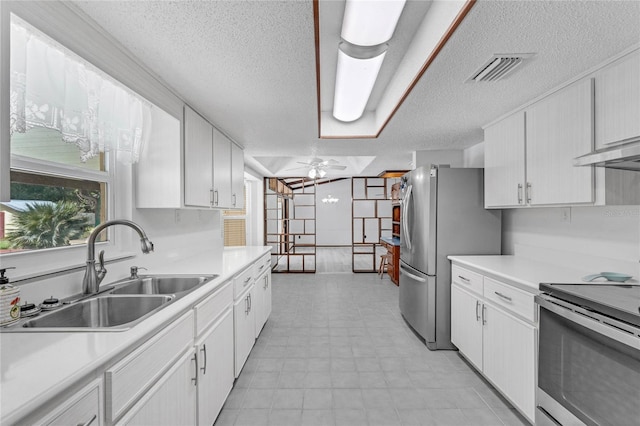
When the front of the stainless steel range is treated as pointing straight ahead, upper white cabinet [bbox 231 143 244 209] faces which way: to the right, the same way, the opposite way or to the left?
the opposite way

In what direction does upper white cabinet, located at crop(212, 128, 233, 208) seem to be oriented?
to the viewer's right

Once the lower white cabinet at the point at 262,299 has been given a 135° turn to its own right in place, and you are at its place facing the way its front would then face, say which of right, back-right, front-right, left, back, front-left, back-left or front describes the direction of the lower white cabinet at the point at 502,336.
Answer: left

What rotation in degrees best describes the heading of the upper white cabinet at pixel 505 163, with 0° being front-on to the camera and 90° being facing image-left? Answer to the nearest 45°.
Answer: approximately 45°

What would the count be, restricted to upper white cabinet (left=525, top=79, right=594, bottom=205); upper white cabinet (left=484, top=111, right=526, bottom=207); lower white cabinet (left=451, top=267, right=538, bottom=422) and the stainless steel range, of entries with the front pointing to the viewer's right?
0

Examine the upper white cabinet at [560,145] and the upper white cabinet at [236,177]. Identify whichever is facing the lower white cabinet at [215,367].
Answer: the upper white cabinet at [560,145]

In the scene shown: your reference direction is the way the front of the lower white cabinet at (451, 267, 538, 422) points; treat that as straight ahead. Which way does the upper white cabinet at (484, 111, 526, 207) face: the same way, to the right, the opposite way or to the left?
the same way

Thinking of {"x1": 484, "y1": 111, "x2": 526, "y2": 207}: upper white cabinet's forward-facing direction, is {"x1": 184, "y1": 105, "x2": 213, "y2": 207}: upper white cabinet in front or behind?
in front

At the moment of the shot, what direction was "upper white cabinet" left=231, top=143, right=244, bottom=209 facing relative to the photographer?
facing to the right of the viewer

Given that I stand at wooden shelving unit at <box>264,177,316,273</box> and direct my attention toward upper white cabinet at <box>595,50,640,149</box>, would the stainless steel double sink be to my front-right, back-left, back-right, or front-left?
front-right

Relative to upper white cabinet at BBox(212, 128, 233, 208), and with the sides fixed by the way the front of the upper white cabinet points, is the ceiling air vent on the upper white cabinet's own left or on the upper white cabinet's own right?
on the upper white cabinet's own right

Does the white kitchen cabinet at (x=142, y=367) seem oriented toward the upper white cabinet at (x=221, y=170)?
no

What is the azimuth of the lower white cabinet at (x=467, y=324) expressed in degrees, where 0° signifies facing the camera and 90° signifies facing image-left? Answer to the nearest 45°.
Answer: approximately 45°

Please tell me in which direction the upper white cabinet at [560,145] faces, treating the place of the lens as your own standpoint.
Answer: facing the viewer and to the left of the viewer

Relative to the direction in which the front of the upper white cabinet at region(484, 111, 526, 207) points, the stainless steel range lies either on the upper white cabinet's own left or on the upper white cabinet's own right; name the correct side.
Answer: on the upper white cabinet's own left

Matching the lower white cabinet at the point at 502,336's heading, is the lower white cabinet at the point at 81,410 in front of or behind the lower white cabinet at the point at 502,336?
in front

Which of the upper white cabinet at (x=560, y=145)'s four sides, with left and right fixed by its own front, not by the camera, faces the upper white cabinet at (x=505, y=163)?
right
